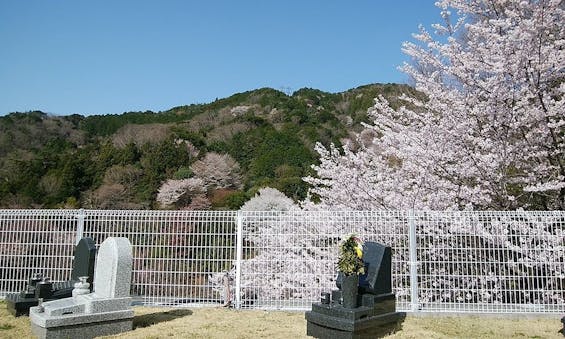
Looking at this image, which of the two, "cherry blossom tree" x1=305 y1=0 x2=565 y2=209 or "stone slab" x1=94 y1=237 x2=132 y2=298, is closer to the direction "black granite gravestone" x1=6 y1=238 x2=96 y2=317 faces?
the stone slab

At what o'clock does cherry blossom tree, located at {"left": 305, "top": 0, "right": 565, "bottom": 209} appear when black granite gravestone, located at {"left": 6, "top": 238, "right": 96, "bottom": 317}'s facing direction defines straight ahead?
The cherry blossom tree is roughly at 8 o'clock from the black granite gravestone.

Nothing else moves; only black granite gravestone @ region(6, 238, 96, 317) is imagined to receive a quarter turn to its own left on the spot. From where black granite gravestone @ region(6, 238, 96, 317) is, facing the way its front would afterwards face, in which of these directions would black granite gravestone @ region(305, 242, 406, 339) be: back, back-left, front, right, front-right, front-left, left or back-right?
front

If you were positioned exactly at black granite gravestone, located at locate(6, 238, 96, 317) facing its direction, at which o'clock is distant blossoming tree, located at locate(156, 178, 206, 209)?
The distant blossoming tree is roughly at 5 o'clock from the black granite gravestone.

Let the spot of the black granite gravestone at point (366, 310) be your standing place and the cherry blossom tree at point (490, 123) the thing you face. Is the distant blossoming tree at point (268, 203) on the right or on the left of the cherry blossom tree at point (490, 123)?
left

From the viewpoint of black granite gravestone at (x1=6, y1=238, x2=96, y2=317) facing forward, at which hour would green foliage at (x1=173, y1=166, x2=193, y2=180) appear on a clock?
The green foliage is roughly at 5 o'clock from the black granite gravestone.

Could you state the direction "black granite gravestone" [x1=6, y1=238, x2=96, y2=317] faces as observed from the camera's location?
facing the viewer and to the left of the viewer

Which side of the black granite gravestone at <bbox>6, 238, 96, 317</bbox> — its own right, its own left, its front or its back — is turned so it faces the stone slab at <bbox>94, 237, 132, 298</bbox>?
left

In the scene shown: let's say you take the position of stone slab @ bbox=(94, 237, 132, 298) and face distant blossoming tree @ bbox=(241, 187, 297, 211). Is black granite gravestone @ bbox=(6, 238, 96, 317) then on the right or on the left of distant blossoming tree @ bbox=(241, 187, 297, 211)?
left

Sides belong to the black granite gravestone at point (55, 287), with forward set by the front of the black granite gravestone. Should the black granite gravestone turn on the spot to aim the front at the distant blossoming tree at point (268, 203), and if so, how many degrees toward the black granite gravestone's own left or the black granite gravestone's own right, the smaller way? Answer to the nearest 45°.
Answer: approximately 180°

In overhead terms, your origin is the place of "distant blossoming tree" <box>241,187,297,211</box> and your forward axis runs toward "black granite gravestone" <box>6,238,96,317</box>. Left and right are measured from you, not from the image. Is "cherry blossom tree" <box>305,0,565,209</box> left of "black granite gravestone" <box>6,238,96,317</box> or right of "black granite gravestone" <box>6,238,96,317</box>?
left
